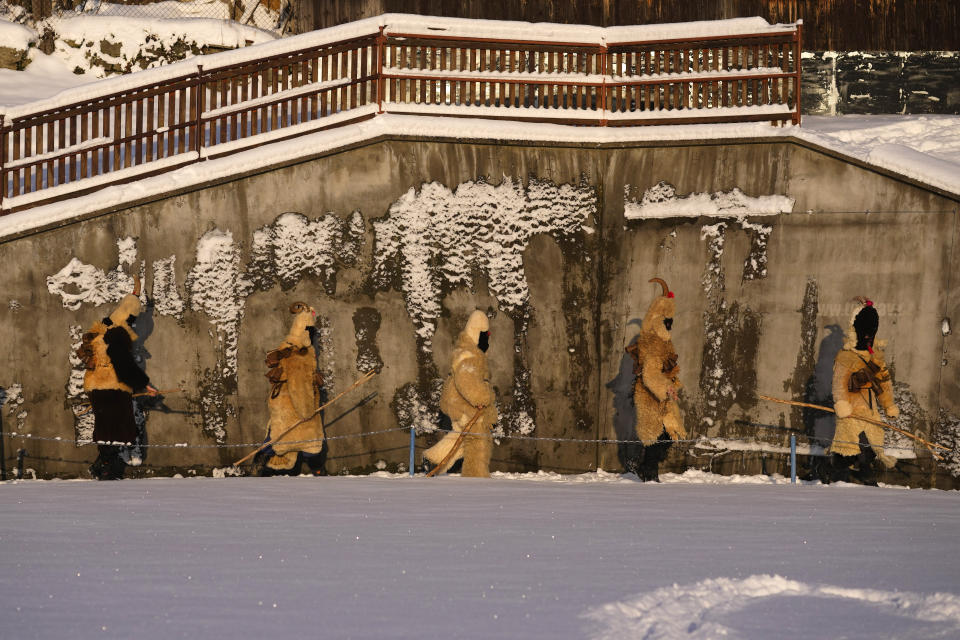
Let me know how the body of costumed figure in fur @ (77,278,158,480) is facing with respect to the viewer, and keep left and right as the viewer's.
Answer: facing to the right of the viewer

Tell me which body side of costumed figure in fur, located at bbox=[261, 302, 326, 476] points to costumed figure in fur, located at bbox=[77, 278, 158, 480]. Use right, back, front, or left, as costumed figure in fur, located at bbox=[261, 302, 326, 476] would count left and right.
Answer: back

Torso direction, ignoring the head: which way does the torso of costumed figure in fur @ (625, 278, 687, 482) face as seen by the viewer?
to the viewer's right

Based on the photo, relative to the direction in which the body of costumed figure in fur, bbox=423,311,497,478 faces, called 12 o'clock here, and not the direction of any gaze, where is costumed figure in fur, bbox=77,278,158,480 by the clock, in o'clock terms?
costumed figure in fur, bbox=77,278,158,480 is roughly at 6 o'clock from costumed figure in fur, bbox=423,311,497,478.

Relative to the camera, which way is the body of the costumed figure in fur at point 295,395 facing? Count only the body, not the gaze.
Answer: to the viewer's right

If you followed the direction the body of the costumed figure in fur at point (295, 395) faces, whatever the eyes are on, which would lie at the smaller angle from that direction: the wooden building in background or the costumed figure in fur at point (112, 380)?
the wooden building in background

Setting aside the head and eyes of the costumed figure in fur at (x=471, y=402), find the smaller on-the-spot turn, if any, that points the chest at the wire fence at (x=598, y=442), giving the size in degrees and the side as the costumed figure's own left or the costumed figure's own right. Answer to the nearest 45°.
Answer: approximately 45° to the costumed figure's own left

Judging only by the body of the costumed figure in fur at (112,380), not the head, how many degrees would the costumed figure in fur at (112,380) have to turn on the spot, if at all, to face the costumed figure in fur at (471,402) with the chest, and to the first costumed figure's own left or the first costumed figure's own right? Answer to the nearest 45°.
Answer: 0° — they already face them

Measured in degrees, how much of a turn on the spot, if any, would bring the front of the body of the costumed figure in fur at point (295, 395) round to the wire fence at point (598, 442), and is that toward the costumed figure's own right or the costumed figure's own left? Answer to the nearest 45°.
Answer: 0° — they already face it

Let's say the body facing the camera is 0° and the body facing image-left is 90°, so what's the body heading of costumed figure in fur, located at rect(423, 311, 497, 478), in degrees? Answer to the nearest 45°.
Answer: approximately 270°
